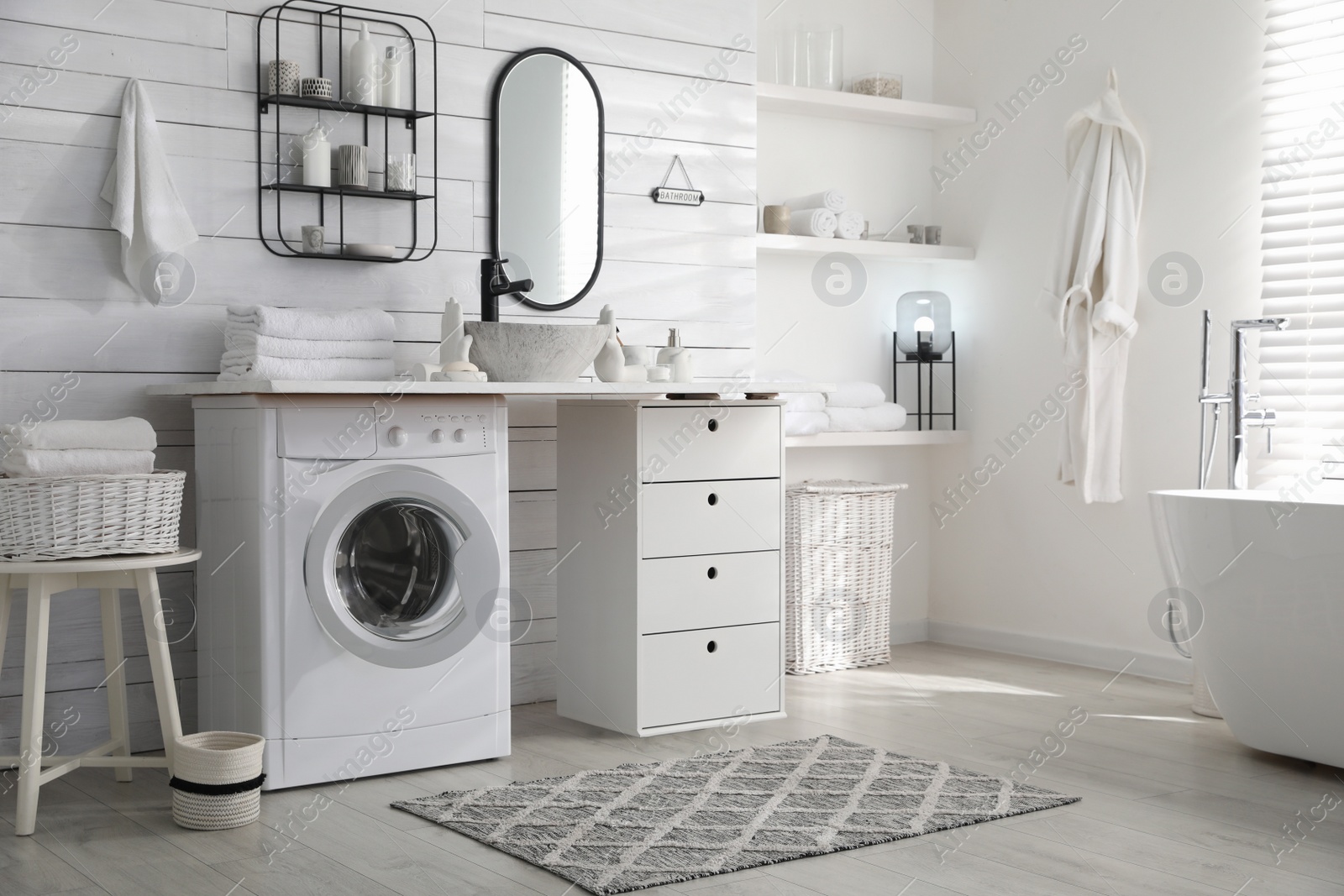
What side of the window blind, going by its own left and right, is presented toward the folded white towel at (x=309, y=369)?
front

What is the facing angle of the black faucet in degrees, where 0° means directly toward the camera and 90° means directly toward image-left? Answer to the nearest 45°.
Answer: approximately 315°

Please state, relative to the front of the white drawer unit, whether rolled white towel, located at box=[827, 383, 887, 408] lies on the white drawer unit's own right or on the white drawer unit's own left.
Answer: on the white drawer unit's own left

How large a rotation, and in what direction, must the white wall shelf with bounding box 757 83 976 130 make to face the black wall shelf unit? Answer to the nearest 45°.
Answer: approximately 90° to its right

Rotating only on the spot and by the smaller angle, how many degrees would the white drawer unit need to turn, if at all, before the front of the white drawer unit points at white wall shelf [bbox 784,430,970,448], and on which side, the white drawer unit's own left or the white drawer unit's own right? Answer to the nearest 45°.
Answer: approximately 90° to the white drawer unit's own left

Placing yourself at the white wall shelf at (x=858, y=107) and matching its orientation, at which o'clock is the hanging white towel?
The hanging white towel is roughly at 3 o'clock from the white wall shelf.
